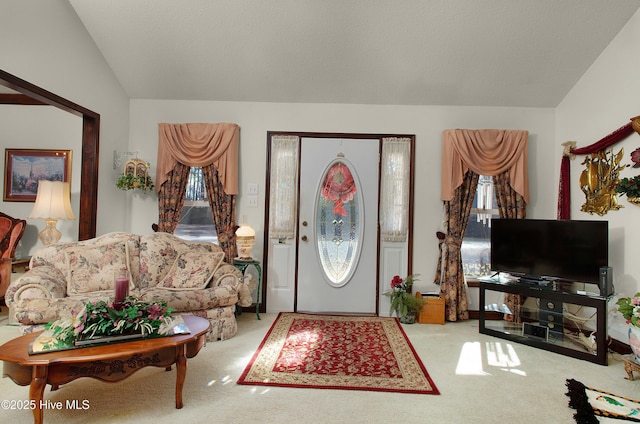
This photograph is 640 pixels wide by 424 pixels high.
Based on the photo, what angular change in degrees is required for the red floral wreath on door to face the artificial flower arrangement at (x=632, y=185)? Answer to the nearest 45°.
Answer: approximately 45° to its left

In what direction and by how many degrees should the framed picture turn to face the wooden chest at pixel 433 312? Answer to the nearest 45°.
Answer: approximately 45° to its left

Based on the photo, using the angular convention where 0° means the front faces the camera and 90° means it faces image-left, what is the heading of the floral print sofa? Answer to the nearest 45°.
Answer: approximately 0°

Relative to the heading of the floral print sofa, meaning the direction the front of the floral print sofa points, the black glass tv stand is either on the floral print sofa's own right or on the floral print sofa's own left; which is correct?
on the floral print sofa's own left
